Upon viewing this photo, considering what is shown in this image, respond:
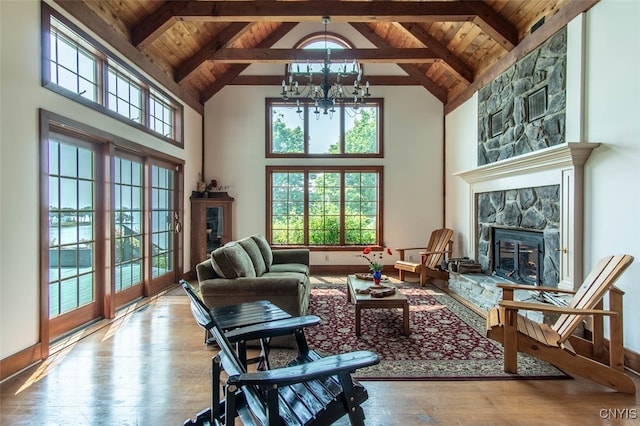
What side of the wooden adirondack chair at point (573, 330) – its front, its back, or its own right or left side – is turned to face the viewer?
left

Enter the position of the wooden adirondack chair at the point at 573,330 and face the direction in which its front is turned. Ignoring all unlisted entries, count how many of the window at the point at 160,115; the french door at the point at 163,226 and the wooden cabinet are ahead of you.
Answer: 3

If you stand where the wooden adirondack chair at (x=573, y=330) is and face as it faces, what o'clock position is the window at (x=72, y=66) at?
The window is roughly at 11 o'clock from the wooden adirondack chair.

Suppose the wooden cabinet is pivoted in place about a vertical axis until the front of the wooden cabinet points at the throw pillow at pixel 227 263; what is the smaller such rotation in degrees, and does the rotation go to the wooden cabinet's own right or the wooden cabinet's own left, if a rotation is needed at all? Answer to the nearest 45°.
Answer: approximately 45° to the wooden cabinet's own right

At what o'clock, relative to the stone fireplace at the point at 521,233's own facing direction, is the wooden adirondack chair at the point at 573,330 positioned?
The wooden adirondack chair is roughly at 10 o'clock from the stone fireplace.

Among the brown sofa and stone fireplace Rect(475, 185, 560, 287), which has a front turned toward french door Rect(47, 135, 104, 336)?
the stone fireplace

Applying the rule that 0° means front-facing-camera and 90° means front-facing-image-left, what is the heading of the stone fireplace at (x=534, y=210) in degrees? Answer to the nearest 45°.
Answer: approximately 45°

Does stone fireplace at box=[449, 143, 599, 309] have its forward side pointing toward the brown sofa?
yes

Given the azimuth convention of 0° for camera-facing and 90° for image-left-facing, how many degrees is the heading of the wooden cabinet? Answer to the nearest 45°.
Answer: approximately 315°

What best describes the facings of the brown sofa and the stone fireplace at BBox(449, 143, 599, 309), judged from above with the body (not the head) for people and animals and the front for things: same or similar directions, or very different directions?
very different directions
